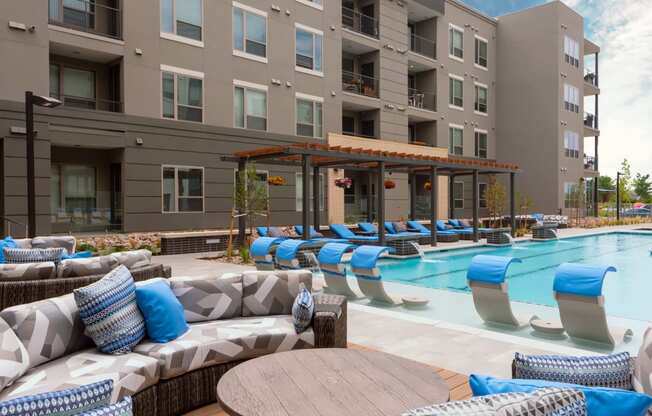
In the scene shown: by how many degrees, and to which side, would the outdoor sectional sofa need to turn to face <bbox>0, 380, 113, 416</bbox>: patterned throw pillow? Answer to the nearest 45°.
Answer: approximately 45° to its right

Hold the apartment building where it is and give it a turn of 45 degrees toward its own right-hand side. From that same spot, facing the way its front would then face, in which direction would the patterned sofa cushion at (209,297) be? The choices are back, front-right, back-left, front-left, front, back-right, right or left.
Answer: front

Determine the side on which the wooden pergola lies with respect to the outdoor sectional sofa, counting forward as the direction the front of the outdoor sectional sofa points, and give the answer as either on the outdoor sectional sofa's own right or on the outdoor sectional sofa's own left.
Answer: on the outdoor sectional sofa's own left

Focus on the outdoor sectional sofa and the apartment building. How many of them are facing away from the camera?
0

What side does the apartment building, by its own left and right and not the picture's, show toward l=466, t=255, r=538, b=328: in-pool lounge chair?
front

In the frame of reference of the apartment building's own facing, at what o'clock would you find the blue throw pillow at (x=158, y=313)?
The blue throw pillow is roughly at 1 o'clock from the apartment building.
